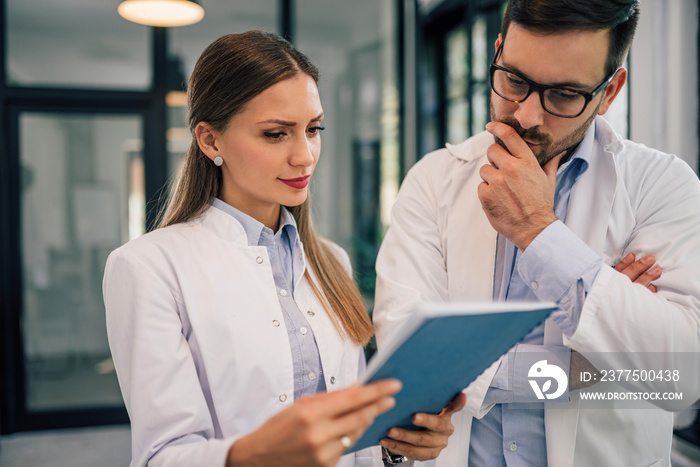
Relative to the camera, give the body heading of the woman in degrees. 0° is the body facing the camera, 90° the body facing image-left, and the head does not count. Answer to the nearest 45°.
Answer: approximately 315°

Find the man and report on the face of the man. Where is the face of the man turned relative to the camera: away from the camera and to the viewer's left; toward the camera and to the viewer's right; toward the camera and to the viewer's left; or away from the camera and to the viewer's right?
toward the camera and to the viewer's left

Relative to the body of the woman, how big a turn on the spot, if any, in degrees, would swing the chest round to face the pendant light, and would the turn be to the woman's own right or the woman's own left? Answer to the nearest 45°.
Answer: approximately 135° to the woman's own left
